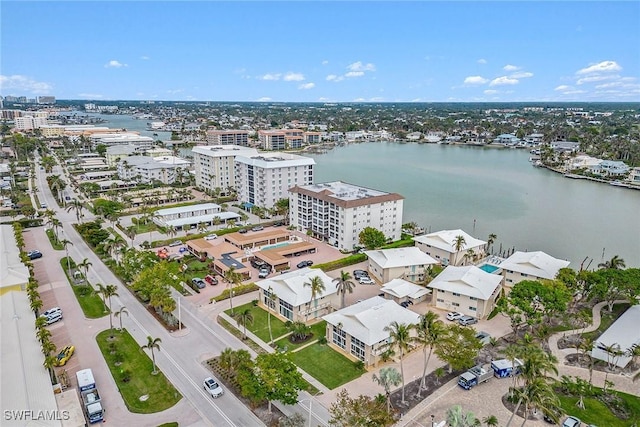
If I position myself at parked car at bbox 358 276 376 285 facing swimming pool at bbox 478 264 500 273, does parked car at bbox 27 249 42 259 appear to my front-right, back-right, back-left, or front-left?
back-left

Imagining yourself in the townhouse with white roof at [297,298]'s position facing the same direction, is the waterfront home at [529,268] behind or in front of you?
behind

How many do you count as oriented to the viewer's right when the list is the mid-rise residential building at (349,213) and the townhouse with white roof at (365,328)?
0

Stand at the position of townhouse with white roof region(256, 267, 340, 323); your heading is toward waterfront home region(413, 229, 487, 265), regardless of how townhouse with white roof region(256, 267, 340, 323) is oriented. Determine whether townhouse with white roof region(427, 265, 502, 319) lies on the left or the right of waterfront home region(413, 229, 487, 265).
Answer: right

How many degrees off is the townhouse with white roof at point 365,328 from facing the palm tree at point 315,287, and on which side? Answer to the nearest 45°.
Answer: approximately 90° to its right

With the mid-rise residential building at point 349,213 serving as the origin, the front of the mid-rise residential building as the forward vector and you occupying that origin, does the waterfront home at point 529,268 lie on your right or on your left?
on your left

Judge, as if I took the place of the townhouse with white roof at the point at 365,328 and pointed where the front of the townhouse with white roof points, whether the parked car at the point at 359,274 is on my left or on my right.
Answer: on my right

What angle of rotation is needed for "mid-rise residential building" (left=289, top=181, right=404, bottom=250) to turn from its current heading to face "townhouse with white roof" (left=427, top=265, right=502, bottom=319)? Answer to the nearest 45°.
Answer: approximately 90° to its left

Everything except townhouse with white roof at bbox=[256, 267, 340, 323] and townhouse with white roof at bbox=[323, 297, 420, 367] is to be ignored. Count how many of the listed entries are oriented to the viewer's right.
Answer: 0
